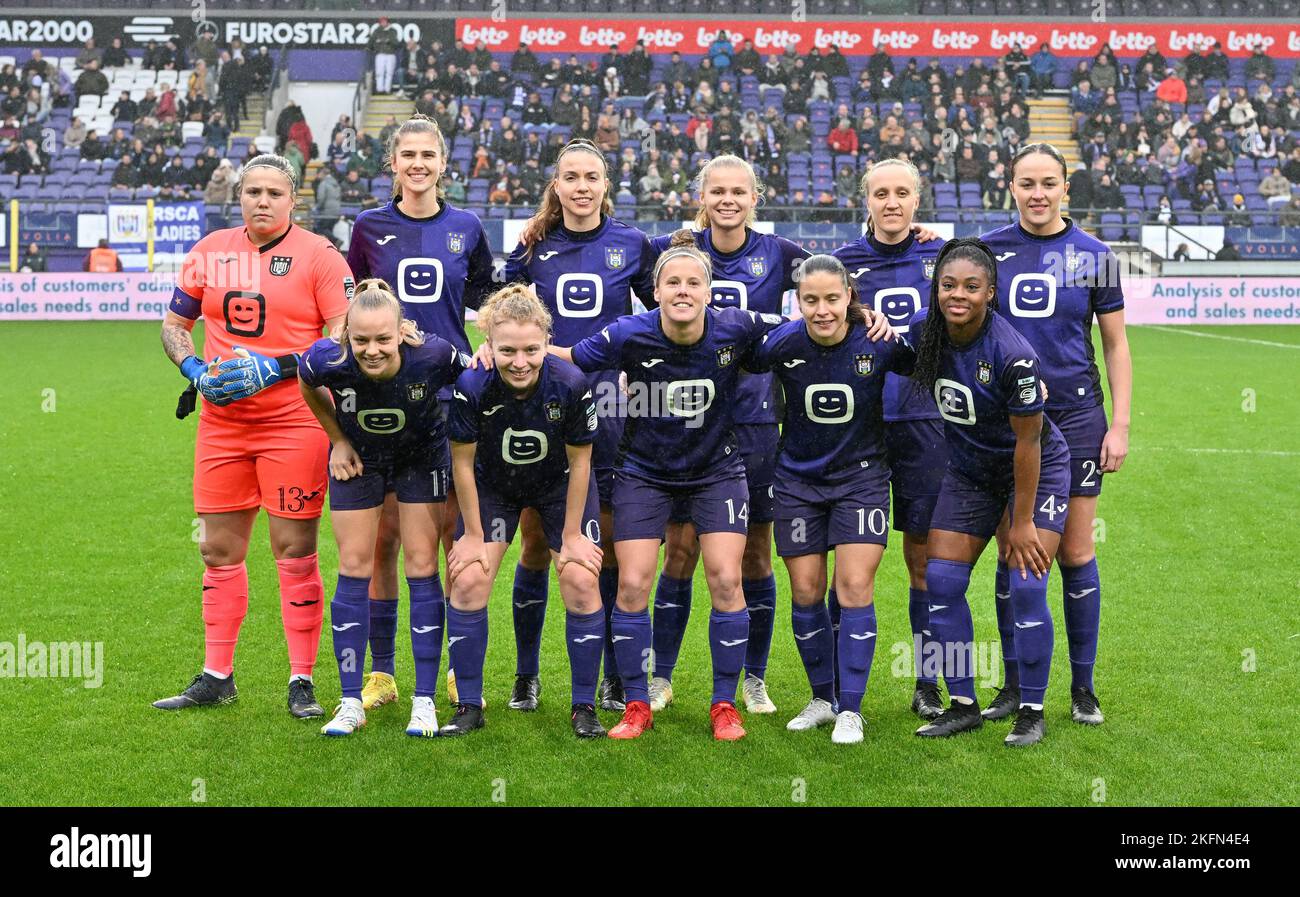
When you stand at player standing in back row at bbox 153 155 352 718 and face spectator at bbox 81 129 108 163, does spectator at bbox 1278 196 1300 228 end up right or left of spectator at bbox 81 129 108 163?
right

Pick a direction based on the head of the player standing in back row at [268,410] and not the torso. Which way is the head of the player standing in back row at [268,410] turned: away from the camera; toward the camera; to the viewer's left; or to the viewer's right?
toward the camera

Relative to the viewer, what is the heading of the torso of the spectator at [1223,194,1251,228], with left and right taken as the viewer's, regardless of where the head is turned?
facing the viewer

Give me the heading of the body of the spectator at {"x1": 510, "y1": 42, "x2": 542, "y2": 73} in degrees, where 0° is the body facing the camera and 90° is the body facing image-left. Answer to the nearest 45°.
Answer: approximately 0°

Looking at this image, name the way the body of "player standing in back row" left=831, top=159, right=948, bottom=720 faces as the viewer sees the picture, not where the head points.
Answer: toward the camera

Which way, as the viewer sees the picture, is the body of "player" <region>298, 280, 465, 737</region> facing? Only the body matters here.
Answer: toward the camera

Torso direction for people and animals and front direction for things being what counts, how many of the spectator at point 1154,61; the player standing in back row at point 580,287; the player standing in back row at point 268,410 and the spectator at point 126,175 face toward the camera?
4

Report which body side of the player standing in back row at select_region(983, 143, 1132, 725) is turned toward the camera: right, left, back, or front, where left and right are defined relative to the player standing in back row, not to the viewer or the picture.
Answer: front

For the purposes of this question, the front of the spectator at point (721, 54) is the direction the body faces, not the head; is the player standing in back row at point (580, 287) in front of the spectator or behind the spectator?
in front

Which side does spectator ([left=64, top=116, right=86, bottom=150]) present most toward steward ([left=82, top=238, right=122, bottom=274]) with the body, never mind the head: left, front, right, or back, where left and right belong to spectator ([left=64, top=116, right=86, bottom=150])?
front

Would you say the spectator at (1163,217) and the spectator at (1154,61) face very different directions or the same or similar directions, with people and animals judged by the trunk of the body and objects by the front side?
same or similar directions

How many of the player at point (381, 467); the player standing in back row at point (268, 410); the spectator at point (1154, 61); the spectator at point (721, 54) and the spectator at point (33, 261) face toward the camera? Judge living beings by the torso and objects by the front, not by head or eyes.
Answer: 5

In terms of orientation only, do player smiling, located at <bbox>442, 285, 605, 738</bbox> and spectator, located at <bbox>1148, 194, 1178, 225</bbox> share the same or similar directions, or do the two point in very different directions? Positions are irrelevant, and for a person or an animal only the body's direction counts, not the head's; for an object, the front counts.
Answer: same or similar directions

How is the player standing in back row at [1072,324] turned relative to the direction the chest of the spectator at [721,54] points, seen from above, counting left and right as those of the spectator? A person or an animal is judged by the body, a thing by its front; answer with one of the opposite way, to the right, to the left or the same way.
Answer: the same way

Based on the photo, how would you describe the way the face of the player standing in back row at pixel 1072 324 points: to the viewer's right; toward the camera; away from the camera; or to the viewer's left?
toward the camera

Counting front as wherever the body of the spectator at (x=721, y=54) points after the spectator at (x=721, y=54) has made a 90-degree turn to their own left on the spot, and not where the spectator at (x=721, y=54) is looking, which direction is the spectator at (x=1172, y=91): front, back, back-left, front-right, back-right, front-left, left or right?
front
